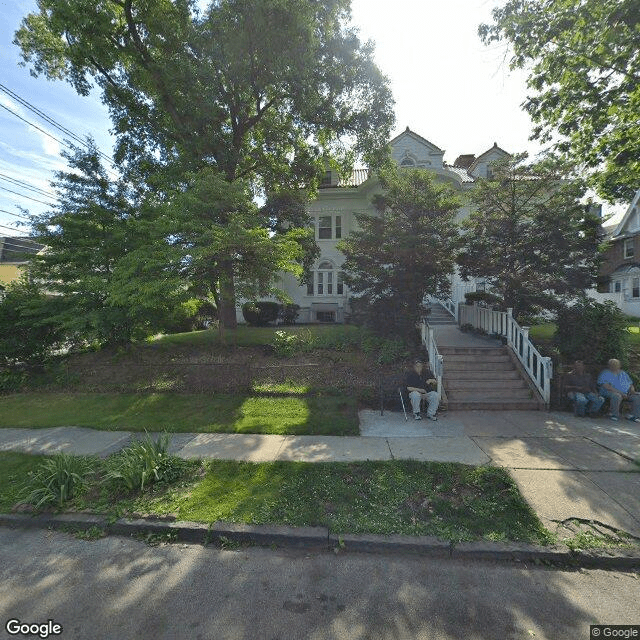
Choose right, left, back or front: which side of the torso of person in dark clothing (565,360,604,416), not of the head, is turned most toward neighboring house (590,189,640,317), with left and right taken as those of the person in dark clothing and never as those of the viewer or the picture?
back

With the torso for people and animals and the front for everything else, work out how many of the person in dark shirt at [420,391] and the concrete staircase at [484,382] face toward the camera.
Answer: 2

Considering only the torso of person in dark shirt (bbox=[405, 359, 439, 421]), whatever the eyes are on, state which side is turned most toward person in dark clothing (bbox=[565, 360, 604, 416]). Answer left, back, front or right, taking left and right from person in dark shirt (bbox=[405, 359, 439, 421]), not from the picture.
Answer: left

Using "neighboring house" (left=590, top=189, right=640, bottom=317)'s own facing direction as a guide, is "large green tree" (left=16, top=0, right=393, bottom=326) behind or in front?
in front

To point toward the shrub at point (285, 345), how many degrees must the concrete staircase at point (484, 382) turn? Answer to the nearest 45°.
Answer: approximately 90° to its right

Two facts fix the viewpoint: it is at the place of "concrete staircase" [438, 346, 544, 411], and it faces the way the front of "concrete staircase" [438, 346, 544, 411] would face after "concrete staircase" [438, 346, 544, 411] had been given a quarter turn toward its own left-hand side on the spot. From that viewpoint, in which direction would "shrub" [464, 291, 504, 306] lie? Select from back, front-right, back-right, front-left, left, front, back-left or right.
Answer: left

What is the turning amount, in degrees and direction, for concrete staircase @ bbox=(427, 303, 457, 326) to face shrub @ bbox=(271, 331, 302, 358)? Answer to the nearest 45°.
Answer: approximately 45° to its right

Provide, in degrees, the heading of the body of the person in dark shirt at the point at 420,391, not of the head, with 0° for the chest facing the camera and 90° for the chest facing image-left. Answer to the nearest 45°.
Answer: approximately 0°

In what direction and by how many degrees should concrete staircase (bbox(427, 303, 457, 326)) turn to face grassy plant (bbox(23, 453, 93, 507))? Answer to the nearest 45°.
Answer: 0° — it already faces it
